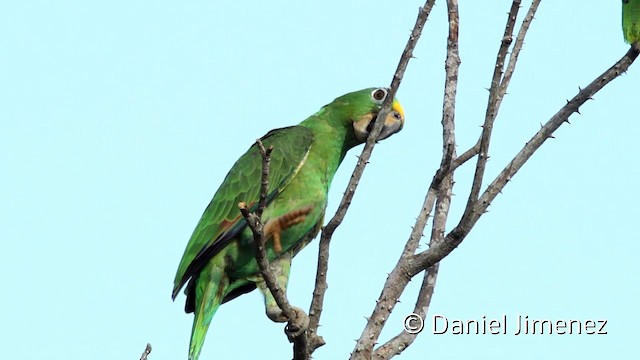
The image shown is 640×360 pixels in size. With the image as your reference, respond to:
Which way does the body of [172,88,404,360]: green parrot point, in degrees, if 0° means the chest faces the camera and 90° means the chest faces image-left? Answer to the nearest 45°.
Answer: approximately 270°

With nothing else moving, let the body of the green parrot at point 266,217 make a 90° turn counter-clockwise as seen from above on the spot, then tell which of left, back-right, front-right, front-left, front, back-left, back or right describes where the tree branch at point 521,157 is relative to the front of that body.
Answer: back-right
